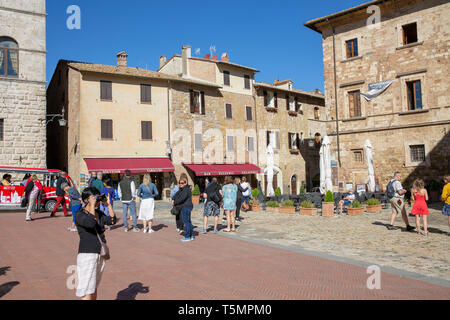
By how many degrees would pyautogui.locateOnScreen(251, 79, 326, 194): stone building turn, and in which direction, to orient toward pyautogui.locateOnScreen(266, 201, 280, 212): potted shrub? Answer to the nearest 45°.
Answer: approximately 45° to its right

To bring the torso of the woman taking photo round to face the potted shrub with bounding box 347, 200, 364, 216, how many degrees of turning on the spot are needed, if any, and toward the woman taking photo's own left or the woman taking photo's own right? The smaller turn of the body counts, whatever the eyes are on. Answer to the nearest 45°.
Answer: approximately 90° to the woman taking photo's own left

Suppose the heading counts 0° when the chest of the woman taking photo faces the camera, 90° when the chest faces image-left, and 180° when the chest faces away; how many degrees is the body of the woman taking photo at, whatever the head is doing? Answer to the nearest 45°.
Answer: approximately 315°

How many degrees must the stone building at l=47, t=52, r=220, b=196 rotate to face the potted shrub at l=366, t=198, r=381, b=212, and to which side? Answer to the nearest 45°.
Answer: approximately 45° to its left

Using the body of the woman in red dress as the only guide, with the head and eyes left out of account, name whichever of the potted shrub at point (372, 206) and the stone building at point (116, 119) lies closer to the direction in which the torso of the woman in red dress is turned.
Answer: the potted shrub

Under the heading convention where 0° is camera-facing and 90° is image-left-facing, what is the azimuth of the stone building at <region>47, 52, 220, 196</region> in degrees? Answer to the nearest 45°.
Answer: approximately 0°
